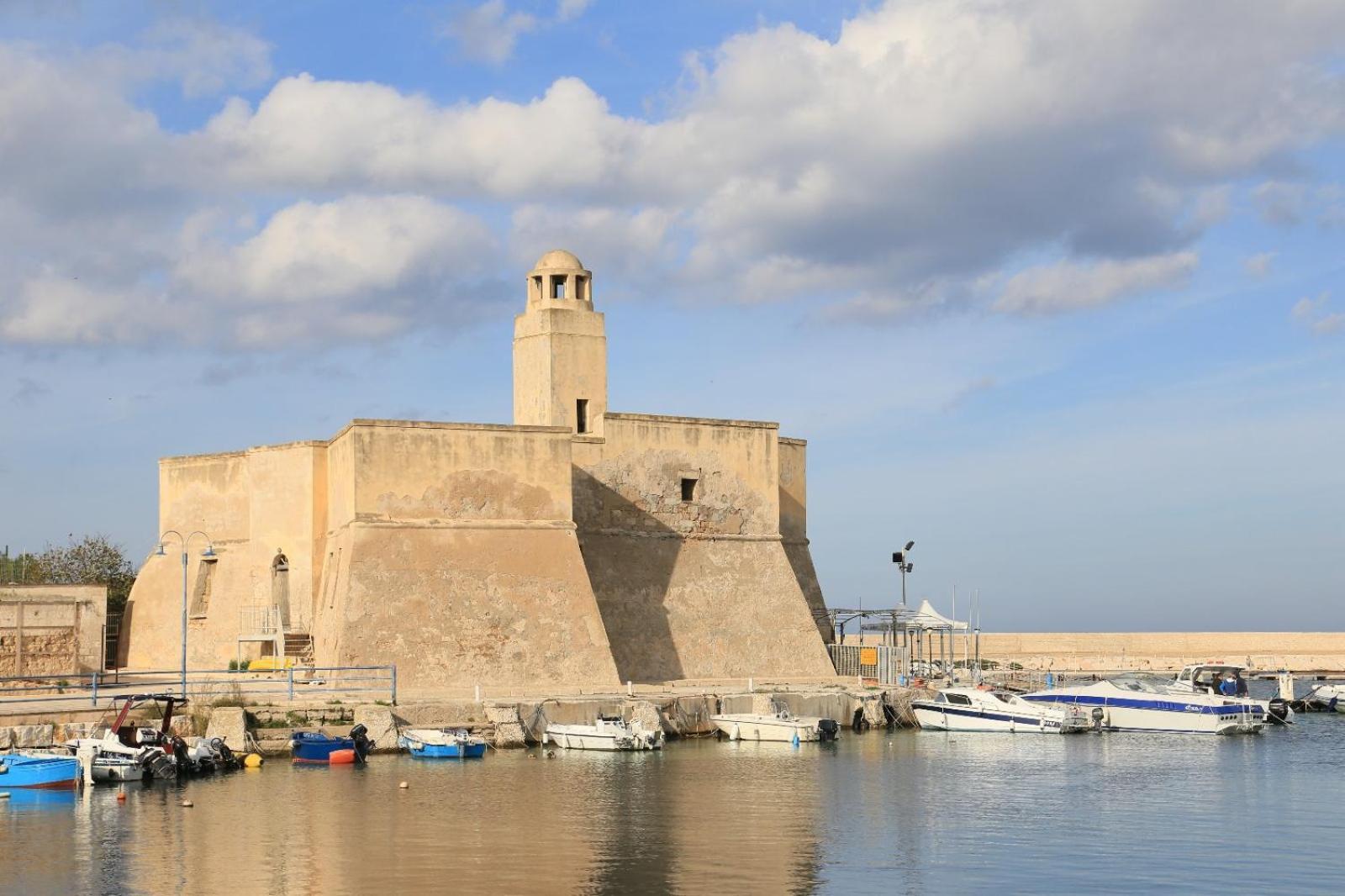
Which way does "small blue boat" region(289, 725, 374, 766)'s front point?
to the viewer's left

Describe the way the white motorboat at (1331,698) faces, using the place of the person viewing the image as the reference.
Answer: facing to the left of the viewer

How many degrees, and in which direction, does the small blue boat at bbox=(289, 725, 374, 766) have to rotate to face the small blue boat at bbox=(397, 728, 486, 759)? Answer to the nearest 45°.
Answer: approximately 180°

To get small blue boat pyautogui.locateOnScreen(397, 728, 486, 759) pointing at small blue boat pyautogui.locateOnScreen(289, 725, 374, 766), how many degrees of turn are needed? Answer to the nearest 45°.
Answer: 0° — it already faces it

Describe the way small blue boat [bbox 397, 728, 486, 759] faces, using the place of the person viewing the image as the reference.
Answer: facing to the left of the viewer

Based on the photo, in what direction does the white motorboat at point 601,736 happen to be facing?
to the viewer's left

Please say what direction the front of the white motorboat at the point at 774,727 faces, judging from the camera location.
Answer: facing to the left of the viewer
